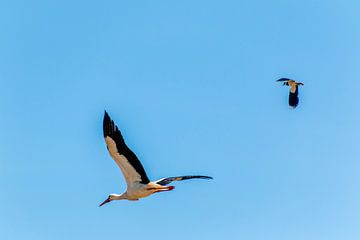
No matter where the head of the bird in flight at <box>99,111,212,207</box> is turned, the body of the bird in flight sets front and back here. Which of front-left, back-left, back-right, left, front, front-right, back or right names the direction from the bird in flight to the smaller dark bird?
back-right

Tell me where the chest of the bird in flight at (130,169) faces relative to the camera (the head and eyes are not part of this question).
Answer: to the viewer's left
